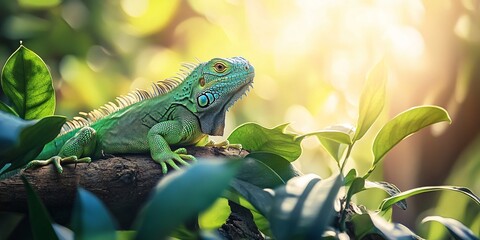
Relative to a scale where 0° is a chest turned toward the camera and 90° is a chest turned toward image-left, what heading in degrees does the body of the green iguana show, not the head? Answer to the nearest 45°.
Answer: approximately 270°

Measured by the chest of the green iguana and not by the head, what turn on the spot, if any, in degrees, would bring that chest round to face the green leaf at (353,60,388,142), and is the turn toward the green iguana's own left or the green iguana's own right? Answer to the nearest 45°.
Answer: approximately 45° to the green iguana's own right

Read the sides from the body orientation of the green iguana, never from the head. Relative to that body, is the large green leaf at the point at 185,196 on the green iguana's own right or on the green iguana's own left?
on the green iguana's own right

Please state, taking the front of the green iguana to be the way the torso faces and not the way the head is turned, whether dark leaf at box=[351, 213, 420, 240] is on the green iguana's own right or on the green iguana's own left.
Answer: on the green iguana's own right

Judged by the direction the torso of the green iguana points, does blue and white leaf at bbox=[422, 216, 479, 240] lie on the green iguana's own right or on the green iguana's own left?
on the green iguana's own right

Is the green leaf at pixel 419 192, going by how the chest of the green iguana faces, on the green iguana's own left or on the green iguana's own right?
on the green iguana's own right

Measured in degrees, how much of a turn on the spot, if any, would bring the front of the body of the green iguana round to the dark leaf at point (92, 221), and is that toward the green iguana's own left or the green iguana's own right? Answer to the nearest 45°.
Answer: approximately 90° to the green iguana's own right

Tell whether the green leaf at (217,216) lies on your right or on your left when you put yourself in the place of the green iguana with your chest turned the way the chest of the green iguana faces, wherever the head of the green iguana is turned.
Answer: on your right

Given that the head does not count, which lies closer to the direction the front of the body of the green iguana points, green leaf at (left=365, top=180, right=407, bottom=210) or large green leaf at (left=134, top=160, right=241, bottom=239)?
the green leaf
